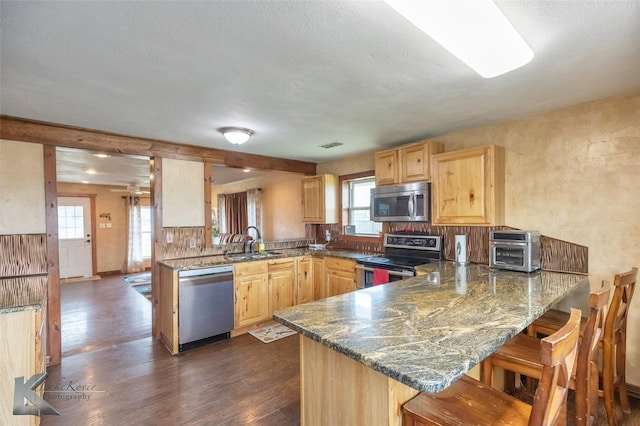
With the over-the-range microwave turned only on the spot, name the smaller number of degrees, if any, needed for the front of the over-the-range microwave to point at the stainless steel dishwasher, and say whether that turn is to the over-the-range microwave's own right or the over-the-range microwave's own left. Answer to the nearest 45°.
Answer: approximately 45° to the over-the-range microwave's own right

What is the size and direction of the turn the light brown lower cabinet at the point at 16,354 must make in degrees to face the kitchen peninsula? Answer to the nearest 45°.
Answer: approximately 45° to its right

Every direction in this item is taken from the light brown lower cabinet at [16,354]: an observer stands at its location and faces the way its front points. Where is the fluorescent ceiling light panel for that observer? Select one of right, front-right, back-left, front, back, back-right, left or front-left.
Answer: front-right

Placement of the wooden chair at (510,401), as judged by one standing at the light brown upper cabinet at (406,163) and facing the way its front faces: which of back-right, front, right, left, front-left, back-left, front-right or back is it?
front-left

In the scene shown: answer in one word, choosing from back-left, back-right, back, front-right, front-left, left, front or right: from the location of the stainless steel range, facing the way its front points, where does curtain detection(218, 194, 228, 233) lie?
right

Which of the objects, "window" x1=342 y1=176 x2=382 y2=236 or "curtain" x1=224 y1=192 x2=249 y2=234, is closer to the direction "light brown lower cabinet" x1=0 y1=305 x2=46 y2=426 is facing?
the window

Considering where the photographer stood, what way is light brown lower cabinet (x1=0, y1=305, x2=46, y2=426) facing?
facing to the right of the viewer

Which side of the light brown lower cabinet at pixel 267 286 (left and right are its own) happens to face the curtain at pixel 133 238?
back

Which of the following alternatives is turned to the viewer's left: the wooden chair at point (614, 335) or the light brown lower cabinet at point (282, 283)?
the wooden chair

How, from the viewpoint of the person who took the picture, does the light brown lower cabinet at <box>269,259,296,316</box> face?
facing the viewer and to the right of the viewer
